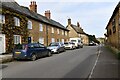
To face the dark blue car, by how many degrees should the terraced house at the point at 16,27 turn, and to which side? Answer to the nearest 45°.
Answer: approximately 45° to its right

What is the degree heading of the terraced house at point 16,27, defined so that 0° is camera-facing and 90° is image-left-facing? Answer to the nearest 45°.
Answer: approximately 315°

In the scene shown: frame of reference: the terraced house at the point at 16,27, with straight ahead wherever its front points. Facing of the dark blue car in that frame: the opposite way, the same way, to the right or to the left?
to the left

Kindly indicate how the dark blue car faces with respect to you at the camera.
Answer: facing away from the viewer and to the right of the viewer

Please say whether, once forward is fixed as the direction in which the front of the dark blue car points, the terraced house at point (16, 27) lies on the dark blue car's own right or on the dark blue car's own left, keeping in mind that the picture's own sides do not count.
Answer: on the dark blue car's own left
